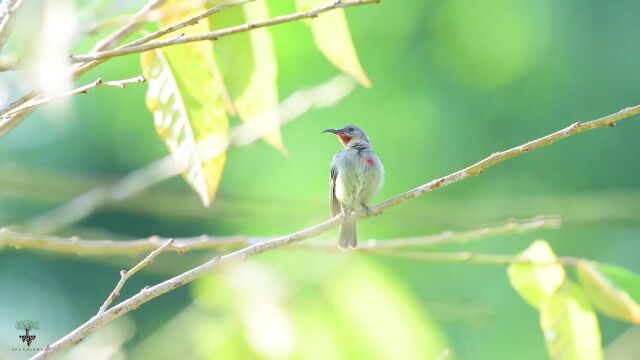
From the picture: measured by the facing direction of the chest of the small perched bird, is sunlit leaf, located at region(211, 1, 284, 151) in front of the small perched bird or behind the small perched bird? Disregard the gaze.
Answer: in front

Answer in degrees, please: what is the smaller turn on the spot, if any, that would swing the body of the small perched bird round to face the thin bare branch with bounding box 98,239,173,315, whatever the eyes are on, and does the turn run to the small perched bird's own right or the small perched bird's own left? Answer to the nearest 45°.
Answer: approximately 90° to the small perched bird's own right

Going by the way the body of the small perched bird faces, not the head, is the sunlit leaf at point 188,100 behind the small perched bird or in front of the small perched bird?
in front

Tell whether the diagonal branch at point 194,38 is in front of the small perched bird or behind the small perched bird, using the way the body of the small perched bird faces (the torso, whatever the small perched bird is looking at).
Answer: in front
